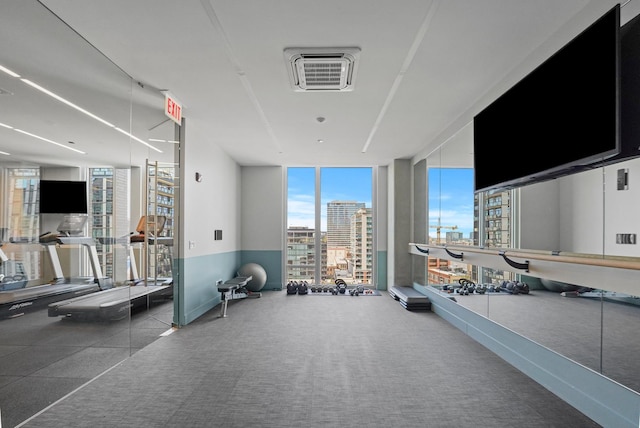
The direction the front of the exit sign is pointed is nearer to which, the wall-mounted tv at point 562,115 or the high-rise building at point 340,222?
the wall-mounted tv

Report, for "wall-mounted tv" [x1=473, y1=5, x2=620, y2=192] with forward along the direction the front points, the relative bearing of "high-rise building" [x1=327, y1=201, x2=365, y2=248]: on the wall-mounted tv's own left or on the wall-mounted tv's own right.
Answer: on the wall-mounted tv's own right

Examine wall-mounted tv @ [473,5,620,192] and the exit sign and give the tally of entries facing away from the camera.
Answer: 0

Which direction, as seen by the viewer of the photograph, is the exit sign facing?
facing the viewer and to the right of the viewer

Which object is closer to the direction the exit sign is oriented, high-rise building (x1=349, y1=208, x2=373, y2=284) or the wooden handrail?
the wooden handrail

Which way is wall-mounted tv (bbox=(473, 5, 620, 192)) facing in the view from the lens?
facing the viewer and to the left of the viewer

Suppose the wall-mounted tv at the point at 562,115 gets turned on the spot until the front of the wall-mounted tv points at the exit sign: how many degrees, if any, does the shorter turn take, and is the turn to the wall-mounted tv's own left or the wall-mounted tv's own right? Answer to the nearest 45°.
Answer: approximately 45° to the wall-mounted tv's own right

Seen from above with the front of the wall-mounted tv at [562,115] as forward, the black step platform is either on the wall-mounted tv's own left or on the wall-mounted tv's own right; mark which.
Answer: on the wall-mounted tv's own right
